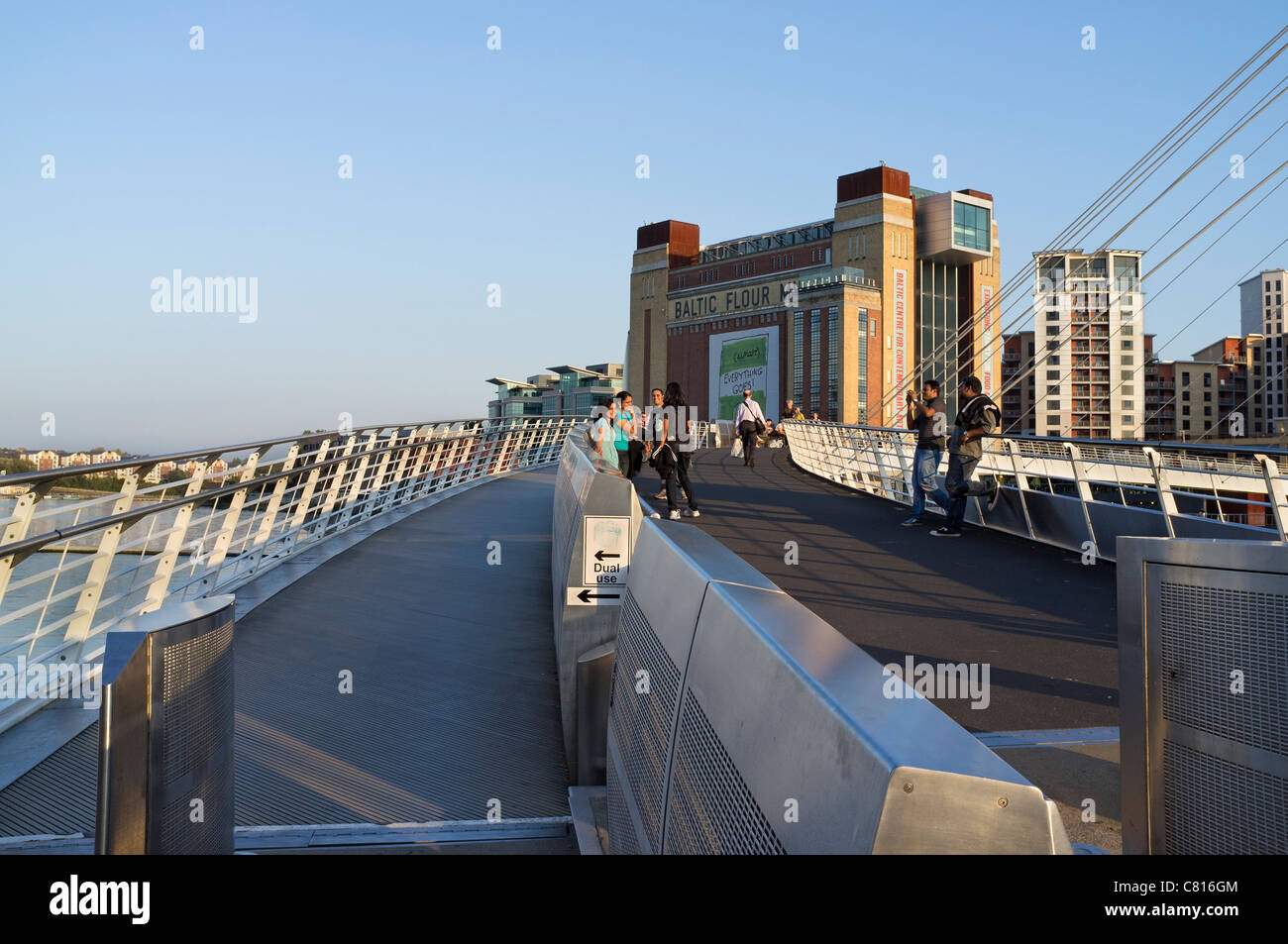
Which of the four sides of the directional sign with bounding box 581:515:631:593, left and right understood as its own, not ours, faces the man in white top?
back

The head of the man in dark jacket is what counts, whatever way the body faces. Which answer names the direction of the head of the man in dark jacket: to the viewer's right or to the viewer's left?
to the viewer's left

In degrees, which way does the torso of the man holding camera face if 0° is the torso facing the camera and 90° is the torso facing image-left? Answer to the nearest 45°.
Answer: approximately 90°

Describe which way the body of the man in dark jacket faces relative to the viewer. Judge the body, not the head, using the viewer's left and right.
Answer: facing to the left of the viewer

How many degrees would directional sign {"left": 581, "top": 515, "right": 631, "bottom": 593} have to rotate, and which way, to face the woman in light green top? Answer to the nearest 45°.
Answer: approximately 180°

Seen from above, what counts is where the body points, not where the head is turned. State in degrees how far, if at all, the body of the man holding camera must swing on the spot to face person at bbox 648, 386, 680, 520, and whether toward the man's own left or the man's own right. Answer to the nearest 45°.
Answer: approximately 45° to the man's own left

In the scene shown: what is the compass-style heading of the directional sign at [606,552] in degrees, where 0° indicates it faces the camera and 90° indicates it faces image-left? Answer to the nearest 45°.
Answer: approximately 0°

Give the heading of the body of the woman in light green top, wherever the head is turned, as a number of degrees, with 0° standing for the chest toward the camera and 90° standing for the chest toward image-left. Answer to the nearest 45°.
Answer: approximately 315°

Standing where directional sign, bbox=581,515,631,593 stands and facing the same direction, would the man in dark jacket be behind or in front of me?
behind

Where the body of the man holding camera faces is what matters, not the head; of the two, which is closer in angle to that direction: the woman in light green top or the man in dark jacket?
the woman in light green top
